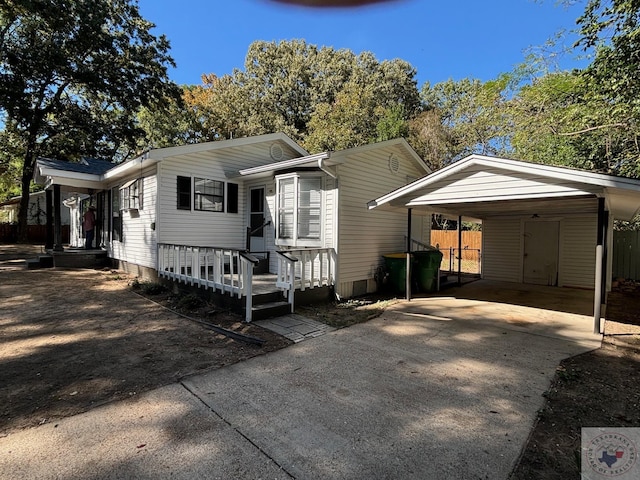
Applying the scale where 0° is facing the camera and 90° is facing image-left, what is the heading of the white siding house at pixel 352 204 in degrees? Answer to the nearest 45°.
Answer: approximately 45°

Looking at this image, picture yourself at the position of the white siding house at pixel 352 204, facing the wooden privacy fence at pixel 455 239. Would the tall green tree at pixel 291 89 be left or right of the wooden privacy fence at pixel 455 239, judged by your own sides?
left

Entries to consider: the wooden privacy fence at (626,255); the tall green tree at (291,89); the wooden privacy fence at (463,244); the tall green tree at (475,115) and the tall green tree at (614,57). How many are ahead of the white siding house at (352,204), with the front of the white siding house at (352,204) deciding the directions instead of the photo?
0

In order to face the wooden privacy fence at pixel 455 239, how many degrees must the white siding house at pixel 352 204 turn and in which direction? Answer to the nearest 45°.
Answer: approximately 180°

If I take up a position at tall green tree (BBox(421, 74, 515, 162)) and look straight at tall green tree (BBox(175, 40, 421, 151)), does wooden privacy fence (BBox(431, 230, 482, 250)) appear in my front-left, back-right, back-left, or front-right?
front-left

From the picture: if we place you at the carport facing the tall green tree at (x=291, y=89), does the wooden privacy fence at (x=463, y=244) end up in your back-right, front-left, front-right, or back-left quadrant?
front-right

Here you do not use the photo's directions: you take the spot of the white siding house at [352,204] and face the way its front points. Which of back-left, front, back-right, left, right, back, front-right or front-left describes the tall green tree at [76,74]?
right

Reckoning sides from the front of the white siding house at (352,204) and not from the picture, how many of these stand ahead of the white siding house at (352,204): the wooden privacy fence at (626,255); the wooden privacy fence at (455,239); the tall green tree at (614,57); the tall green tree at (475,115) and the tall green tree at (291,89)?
0

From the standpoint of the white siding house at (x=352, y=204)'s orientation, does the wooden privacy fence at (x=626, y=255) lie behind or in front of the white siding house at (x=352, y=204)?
behind

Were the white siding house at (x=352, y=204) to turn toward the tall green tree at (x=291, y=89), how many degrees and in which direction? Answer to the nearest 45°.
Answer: approximately 135° to its right
